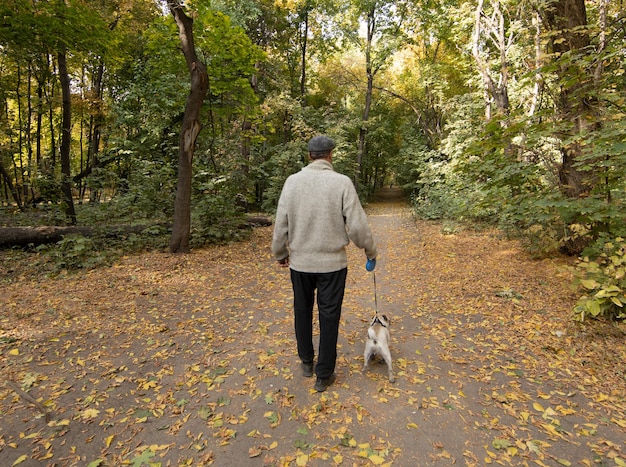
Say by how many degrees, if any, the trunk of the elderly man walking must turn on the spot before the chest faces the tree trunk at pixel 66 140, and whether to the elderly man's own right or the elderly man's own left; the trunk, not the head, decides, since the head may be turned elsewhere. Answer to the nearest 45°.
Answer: approximately 45° to the elderly man's own left

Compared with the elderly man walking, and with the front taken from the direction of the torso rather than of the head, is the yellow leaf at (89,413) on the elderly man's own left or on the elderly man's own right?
on the elderly man's own left

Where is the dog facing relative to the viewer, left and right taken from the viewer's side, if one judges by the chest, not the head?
facing away from the viewer

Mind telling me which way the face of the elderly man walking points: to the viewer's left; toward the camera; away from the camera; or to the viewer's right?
away from the camera

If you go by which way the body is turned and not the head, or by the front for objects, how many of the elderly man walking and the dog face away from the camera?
2

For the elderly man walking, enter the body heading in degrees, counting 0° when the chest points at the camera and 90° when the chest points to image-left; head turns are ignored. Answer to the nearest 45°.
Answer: approximately 180°

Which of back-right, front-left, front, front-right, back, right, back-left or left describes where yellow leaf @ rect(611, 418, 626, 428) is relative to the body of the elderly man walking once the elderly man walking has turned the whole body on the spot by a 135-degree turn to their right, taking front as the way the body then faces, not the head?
front-left

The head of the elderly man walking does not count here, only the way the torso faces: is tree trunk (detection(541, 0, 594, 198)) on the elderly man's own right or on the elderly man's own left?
on the elderly man's own right

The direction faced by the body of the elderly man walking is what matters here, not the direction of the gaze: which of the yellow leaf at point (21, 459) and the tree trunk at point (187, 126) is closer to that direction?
the tree trunk

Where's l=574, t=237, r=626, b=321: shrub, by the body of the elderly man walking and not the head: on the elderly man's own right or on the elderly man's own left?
on the elderly man's own right

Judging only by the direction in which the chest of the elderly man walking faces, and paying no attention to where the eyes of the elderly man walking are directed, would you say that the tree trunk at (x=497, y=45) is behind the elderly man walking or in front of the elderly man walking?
in front

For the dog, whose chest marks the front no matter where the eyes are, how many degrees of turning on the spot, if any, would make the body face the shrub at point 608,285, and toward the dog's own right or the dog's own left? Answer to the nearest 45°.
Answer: approximately 90° to the dog's own right
